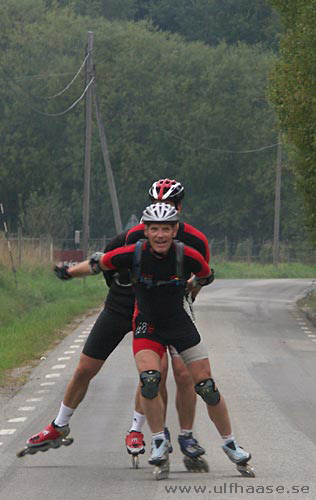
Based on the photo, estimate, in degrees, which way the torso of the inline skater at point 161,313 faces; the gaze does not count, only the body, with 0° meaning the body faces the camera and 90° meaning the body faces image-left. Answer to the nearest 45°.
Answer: approximately 0°

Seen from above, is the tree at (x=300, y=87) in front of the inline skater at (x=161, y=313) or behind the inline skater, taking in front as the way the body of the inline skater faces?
behind
